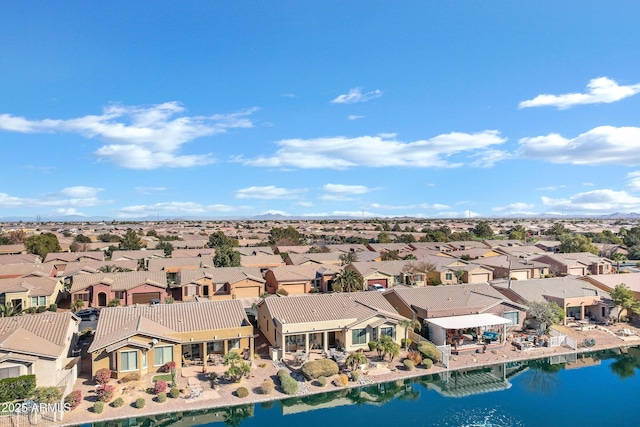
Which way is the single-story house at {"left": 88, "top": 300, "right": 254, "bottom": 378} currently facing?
away from the camera

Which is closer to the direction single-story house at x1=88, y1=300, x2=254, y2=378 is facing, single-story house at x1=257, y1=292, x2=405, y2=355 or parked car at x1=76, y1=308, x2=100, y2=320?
the parked car

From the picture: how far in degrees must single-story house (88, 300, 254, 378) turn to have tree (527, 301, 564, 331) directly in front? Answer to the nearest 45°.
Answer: approximately 90° to its right

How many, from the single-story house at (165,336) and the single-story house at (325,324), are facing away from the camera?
2

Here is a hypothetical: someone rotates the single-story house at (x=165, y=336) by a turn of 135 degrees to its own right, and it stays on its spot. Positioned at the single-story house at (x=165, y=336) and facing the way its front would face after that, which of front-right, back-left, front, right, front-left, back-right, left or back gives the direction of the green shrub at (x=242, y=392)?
front

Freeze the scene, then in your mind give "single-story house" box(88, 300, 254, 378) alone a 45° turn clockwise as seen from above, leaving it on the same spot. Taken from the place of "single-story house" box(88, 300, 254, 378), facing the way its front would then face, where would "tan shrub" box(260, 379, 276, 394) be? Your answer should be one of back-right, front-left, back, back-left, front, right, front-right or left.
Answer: right

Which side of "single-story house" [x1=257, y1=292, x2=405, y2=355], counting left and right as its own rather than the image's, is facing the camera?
back

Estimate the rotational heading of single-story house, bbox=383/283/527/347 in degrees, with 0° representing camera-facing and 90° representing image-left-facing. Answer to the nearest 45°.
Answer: approximately 180°

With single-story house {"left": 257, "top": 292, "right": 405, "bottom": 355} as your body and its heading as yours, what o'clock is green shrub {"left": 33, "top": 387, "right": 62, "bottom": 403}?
The green shrub is roughly at 8 o'clock from the single-story house.

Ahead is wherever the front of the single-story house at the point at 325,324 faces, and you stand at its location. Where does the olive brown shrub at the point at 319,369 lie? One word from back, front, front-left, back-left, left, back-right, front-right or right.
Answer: back

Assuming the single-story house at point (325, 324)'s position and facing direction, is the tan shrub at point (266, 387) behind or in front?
behind

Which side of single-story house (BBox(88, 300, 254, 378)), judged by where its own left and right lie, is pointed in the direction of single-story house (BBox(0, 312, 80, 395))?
left

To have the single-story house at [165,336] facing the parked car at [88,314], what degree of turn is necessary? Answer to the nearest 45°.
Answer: approximately 45° to its left

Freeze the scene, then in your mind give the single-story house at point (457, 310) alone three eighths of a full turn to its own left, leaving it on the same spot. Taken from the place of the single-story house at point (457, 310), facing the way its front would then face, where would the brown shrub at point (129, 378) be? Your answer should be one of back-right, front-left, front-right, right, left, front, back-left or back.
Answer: front

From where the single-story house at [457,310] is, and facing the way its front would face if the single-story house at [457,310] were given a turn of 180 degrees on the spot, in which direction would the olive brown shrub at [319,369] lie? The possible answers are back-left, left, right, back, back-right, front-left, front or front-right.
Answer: front-right

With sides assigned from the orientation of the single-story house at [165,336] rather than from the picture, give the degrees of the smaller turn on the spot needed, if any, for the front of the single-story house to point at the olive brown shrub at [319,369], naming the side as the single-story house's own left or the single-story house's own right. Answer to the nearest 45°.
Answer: approximately 135° to the single-story house's own right

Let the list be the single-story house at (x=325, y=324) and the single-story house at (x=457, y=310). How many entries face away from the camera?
2

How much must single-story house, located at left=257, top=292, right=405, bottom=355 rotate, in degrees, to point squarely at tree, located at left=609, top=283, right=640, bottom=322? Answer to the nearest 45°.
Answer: approximately 90° to its right
